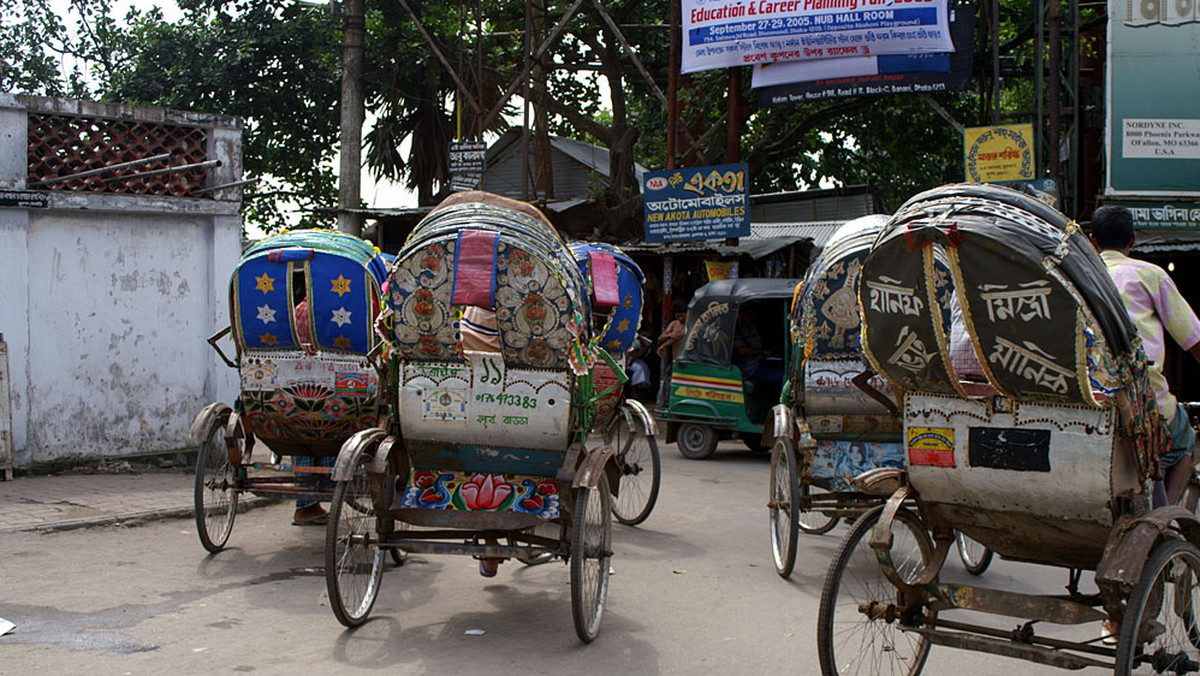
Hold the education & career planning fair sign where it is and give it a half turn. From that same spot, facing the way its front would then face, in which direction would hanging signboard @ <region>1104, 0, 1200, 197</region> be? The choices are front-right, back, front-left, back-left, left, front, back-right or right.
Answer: right

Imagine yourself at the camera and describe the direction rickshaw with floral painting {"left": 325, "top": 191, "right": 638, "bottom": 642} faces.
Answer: facing away from the viewer

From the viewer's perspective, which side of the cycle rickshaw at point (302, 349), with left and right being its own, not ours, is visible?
back

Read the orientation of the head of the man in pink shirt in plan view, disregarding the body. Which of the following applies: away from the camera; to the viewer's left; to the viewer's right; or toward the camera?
away from the camera

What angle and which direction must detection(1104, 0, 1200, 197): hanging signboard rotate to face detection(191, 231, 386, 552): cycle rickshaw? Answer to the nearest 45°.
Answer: approximately 45° to its right

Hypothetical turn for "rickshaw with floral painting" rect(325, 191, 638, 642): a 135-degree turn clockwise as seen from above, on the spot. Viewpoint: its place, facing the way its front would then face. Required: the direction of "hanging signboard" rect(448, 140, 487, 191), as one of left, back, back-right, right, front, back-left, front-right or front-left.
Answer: back-left

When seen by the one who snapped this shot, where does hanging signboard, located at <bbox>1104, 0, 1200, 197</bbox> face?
facing the viewer

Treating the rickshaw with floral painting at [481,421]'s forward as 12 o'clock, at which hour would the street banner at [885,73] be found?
The street banner is roughly at 1 o'clock from the rickshaw with floral painting.

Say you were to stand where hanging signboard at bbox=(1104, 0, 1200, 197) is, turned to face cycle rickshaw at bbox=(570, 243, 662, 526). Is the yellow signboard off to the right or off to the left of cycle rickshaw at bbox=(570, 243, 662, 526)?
right

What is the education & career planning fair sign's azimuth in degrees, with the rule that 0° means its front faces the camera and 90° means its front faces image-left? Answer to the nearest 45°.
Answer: approximately 0°

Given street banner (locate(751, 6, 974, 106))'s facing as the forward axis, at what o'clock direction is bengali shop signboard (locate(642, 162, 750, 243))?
The bengali shop signboard is roughly at 3 o'clock from the street banner.

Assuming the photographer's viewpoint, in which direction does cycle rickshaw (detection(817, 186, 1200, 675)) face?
facing away from the viewer and to the right of the viewer

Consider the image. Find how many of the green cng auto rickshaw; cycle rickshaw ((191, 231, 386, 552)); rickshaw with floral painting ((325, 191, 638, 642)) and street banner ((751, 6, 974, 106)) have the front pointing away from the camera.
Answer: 2
